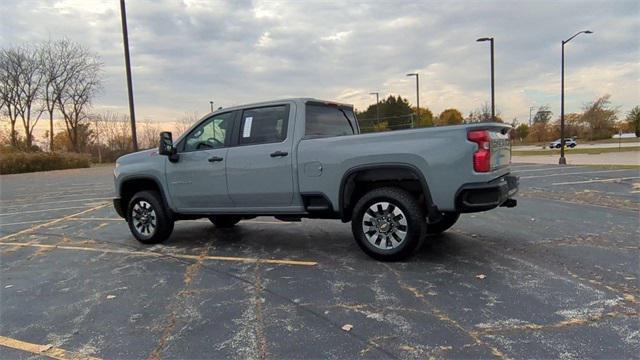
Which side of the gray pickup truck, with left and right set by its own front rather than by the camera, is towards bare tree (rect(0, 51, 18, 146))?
front

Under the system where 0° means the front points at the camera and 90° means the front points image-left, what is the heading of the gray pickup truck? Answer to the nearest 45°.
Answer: approximately 135°
